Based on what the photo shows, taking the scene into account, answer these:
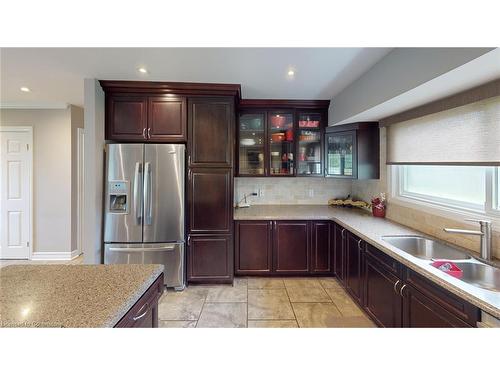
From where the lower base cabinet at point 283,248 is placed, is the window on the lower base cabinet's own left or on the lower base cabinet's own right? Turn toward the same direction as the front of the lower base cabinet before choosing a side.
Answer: on the lower base cabinet's own left

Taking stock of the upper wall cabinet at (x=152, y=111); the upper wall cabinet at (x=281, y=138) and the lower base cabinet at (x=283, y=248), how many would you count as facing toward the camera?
3

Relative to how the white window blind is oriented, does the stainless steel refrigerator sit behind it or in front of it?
in front

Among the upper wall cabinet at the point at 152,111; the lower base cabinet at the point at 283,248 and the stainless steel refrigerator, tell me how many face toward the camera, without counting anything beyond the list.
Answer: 3

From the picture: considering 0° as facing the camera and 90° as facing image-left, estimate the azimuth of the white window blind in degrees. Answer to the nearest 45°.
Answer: approximately 45°

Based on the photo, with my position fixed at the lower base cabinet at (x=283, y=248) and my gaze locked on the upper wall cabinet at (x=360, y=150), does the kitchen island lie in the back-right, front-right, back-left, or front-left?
back-right

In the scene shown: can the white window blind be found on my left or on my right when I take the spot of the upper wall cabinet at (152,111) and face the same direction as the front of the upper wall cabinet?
on my left

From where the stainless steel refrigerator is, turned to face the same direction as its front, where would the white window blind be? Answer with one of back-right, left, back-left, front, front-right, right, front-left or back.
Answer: front-left

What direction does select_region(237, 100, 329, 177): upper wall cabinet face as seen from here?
toward the camera

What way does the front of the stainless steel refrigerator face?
toward the camera

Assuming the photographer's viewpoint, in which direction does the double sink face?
facing the viewer and to the left of the viewer

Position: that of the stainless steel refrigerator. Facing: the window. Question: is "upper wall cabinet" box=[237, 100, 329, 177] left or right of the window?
left

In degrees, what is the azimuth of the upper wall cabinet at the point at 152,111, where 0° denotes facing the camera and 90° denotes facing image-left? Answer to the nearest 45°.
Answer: approximately 0°

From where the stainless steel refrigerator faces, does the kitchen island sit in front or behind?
in front

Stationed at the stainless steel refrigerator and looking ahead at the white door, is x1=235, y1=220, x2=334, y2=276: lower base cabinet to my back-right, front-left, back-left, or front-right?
back-right
